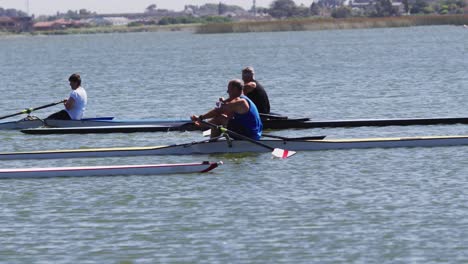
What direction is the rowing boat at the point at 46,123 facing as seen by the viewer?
to the viewer's right

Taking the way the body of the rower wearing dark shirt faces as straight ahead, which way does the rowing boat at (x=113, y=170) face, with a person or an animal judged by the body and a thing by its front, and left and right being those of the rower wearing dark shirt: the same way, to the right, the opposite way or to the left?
the opposite way

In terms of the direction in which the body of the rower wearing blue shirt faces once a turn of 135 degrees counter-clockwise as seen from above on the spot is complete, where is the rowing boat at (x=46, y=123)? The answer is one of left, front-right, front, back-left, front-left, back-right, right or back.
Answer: back

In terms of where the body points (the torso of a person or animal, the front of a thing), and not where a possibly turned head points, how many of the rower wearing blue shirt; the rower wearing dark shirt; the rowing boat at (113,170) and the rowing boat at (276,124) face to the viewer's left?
2

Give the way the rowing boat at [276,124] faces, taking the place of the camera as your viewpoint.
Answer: facing to the right of the viewer
